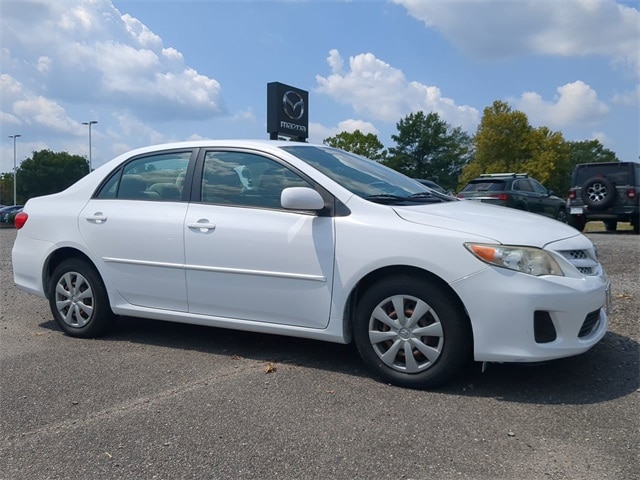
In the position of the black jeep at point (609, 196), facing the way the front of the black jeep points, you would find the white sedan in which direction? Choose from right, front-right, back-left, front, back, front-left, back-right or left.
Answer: back

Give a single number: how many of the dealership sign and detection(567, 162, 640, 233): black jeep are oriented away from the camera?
1

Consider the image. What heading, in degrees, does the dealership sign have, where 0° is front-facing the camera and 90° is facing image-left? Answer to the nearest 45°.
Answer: approximately 315°

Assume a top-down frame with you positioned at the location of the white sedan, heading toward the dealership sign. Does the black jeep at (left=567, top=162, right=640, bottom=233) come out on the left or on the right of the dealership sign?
right

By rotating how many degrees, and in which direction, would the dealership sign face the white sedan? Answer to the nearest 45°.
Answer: approximately 45° to its right

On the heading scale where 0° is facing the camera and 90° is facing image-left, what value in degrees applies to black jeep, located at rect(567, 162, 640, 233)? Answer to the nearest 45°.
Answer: approximately 180°

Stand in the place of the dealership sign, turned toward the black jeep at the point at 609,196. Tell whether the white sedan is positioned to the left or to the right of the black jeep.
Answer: right

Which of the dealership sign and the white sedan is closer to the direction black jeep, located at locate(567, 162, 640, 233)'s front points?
the dealership sign

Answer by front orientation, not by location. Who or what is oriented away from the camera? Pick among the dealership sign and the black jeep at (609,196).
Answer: the black jeep

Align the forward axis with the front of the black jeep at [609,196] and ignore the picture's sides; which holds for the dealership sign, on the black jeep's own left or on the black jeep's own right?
on the black jeep's own left
